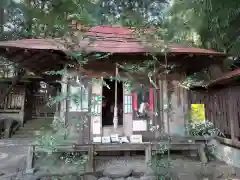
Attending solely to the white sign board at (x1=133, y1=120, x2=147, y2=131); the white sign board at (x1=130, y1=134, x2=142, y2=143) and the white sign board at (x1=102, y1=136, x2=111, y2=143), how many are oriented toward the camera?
3

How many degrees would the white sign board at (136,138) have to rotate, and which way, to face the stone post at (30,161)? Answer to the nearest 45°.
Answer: approximately 90° to its right

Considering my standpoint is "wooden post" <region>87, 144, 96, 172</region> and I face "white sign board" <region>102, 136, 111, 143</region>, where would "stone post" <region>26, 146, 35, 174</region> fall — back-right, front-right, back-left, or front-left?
back-left

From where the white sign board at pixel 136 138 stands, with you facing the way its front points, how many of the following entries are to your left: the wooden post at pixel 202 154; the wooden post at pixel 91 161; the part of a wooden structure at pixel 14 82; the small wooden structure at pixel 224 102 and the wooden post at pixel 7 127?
2

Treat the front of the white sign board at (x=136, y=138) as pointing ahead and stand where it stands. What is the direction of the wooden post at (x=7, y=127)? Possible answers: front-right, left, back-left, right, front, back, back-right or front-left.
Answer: back-right

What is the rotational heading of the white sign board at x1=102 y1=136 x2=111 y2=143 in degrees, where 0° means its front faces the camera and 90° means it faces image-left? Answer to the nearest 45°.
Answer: approximately 0°

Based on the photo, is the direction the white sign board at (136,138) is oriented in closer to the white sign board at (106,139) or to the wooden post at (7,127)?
the white sign board

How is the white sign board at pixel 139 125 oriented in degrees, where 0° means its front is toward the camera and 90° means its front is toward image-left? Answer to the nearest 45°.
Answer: approximately 0°

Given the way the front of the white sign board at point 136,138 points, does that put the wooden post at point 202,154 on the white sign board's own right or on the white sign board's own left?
on the white sign board's own left

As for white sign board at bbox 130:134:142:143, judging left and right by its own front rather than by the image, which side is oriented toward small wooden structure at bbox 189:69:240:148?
left
